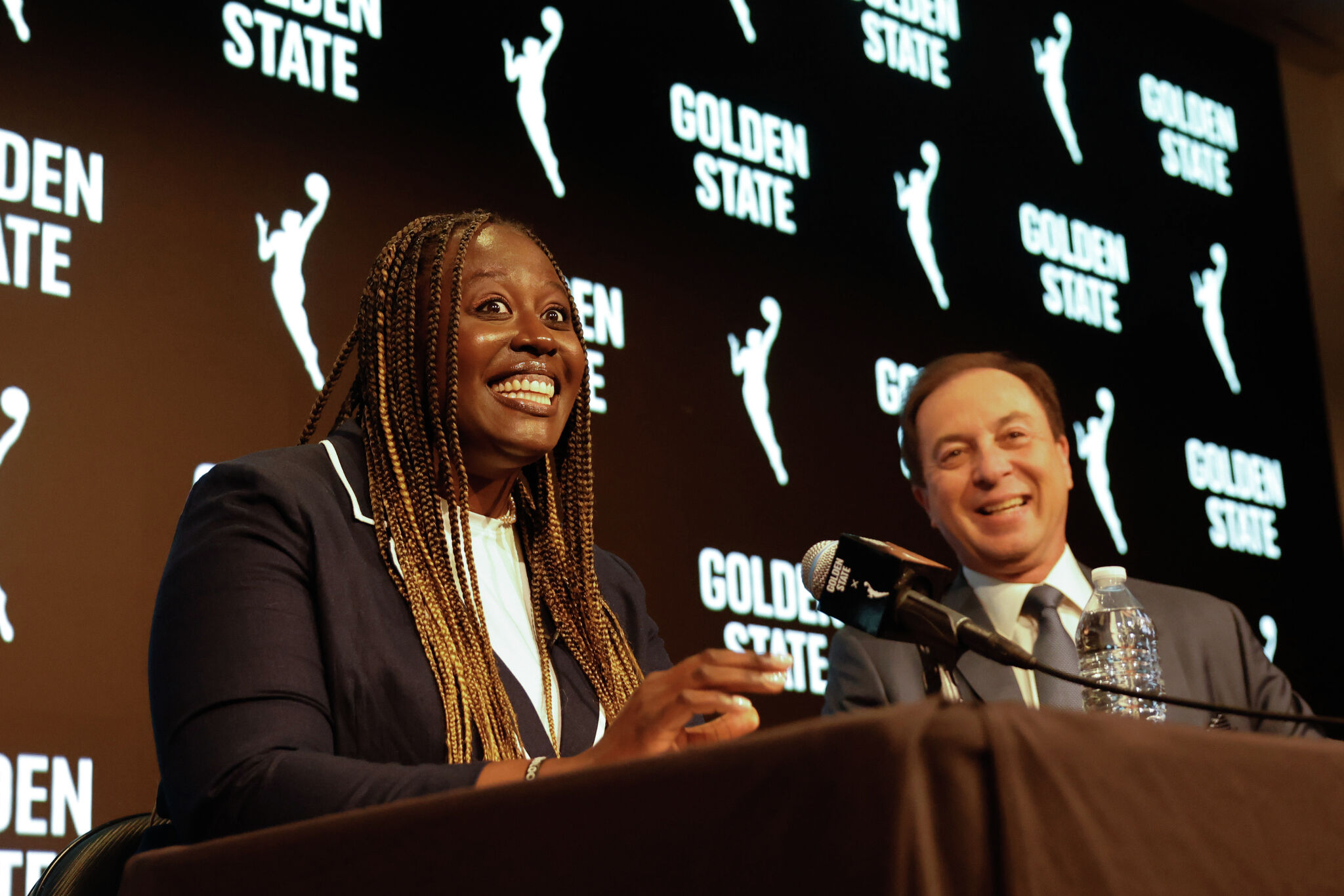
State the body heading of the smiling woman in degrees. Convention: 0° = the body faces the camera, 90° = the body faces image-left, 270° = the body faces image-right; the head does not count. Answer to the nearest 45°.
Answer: approximately 315°

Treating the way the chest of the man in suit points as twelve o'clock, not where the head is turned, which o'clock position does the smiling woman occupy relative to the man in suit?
The smiling woman is roughly at 1 o'clock from the man in suit.

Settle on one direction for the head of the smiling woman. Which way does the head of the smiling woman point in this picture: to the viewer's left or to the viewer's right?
to the viewer's right

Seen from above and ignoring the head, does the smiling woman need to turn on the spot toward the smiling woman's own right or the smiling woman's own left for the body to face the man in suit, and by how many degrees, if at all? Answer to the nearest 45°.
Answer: approximately 90° to the smiling woman's own left

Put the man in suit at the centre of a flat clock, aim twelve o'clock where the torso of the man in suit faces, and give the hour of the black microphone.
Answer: The black microphone is roughly at 12 o'clock from the man in suit.

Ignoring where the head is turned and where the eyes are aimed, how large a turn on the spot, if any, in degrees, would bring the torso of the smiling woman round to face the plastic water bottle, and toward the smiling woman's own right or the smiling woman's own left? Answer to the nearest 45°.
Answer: approximately 90° to the smiling woman's own left

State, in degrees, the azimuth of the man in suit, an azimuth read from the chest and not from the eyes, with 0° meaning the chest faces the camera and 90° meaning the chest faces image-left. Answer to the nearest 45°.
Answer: approximately 0°
